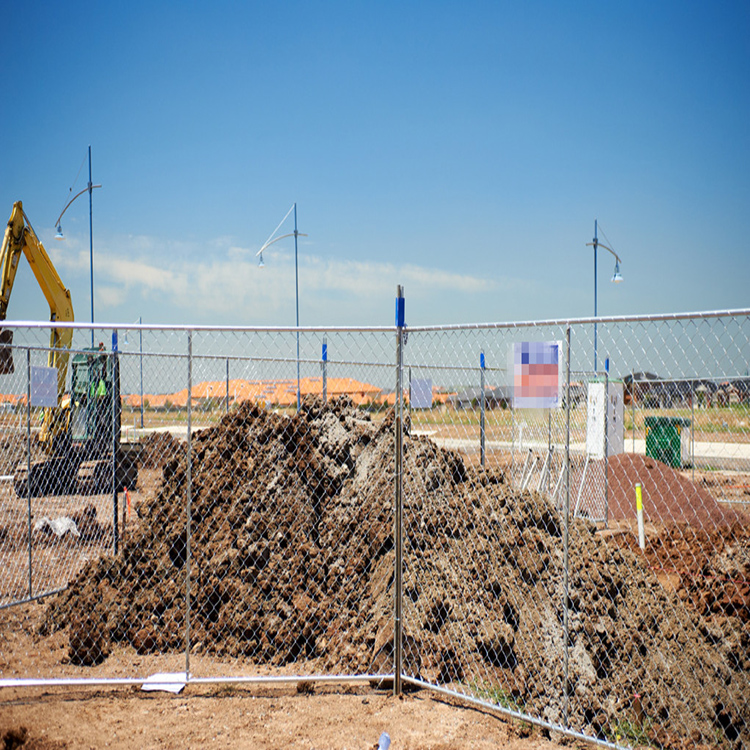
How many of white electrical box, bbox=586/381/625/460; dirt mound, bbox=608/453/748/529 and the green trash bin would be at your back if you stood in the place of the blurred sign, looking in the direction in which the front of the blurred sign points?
3

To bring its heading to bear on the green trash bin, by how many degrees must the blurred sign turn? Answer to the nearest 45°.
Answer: approximately 180°

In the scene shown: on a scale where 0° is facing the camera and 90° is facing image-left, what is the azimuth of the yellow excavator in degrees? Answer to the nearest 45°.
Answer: approximately 45°

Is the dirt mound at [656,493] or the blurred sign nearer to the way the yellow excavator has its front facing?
the blurred sign

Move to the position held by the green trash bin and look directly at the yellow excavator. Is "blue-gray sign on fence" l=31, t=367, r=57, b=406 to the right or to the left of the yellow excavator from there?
left
